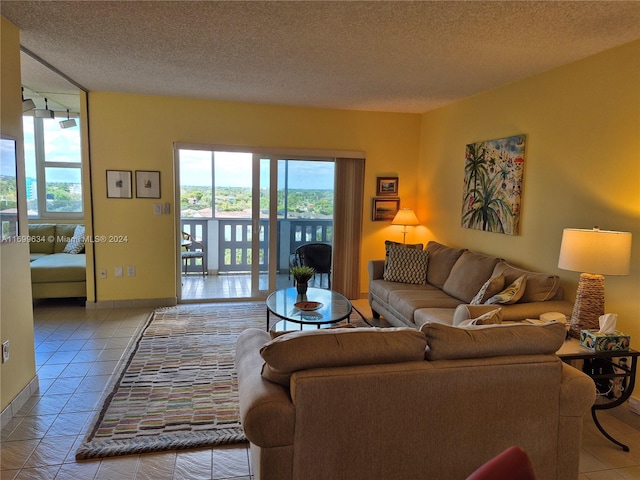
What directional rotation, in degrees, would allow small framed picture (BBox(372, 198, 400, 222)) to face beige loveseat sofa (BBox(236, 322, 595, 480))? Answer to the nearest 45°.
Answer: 0° — it already faces it

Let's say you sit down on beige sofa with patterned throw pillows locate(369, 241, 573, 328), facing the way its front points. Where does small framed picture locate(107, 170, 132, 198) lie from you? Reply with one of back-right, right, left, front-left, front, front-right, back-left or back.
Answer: front-right

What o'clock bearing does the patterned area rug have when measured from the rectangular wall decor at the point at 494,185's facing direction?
The patterned area rug is roughly at 12 o'clock from the rectangular wall decor.

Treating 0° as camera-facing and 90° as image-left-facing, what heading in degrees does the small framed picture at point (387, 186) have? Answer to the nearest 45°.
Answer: approximately 0°

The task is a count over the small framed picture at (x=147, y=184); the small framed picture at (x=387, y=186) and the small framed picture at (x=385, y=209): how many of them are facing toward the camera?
3

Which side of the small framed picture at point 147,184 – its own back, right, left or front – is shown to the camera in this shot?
front

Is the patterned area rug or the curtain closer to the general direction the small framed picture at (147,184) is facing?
the patterned area rug

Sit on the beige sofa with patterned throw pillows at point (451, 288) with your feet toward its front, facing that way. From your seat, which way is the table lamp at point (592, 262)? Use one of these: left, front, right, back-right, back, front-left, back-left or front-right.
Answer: left

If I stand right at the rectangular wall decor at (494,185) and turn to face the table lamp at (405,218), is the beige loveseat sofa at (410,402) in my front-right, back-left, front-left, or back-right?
back-left

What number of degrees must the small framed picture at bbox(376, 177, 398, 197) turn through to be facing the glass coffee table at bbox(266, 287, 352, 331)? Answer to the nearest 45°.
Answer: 0° — it already faces it

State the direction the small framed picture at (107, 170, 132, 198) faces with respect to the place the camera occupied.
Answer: facing the viewer

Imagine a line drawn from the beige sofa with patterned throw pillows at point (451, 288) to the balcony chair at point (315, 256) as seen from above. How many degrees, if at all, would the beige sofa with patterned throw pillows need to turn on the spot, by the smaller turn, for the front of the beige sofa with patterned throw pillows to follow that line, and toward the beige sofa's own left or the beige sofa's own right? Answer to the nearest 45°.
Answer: approximately 90° to the beige sofa's own right

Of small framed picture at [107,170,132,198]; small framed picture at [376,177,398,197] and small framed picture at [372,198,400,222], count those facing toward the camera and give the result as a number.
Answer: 3

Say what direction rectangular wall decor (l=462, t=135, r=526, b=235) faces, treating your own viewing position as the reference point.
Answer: facing the viewer and to the left of the viewer

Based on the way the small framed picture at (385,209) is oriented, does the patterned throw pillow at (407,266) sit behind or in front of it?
in front

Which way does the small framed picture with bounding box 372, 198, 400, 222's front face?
toward the camera

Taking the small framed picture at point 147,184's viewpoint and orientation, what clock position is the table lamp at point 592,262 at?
The table lamp is roughly at 11 o'clock from the small framed picture.

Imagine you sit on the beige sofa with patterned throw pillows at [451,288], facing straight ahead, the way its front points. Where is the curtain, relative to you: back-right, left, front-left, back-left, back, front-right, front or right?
right
